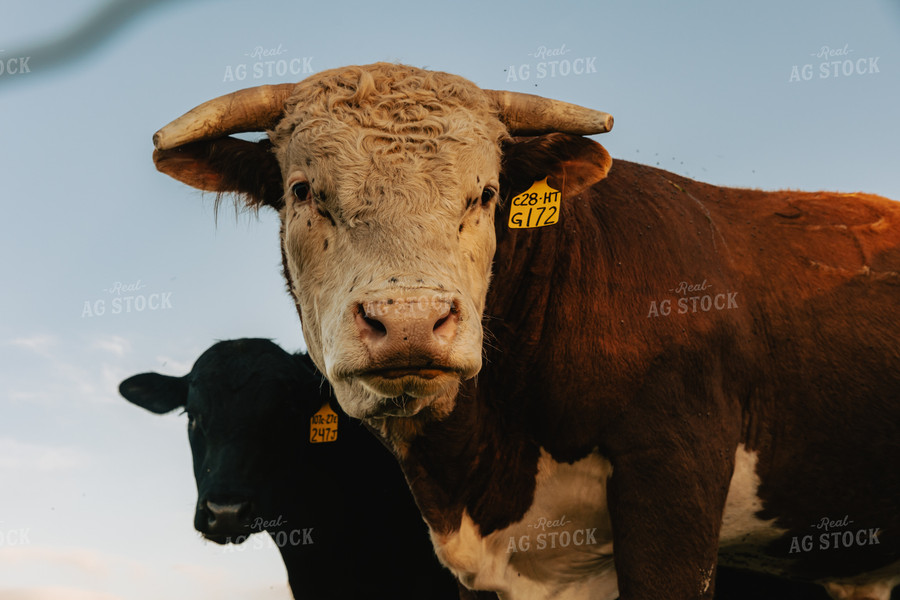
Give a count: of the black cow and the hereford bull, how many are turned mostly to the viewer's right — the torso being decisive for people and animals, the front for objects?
0

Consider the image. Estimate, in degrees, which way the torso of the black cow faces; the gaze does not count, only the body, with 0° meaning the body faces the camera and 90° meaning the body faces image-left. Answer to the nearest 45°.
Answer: approximately 45°

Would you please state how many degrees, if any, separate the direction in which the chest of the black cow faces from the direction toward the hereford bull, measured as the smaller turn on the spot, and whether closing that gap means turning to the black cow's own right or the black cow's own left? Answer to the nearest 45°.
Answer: approximately 90° to the black cow's own left

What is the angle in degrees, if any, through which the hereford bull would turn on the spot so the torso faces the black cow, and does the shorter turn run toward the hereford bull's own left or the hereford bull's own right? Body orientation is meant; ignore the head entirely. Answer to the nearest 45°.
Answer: approximately 90° to the hereford bull's own right
